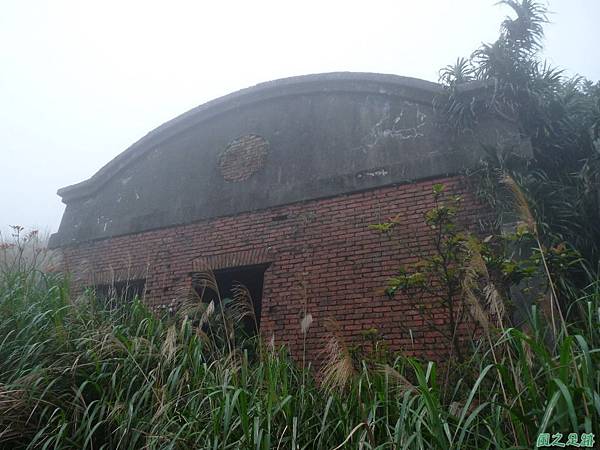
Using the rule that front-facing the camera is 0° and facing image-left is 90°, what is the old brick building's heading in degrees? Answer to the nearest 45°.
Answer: approximately 45°

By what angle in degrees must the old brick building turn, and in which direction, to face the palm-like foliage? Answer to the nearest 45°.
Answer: approximately 135° to its left
